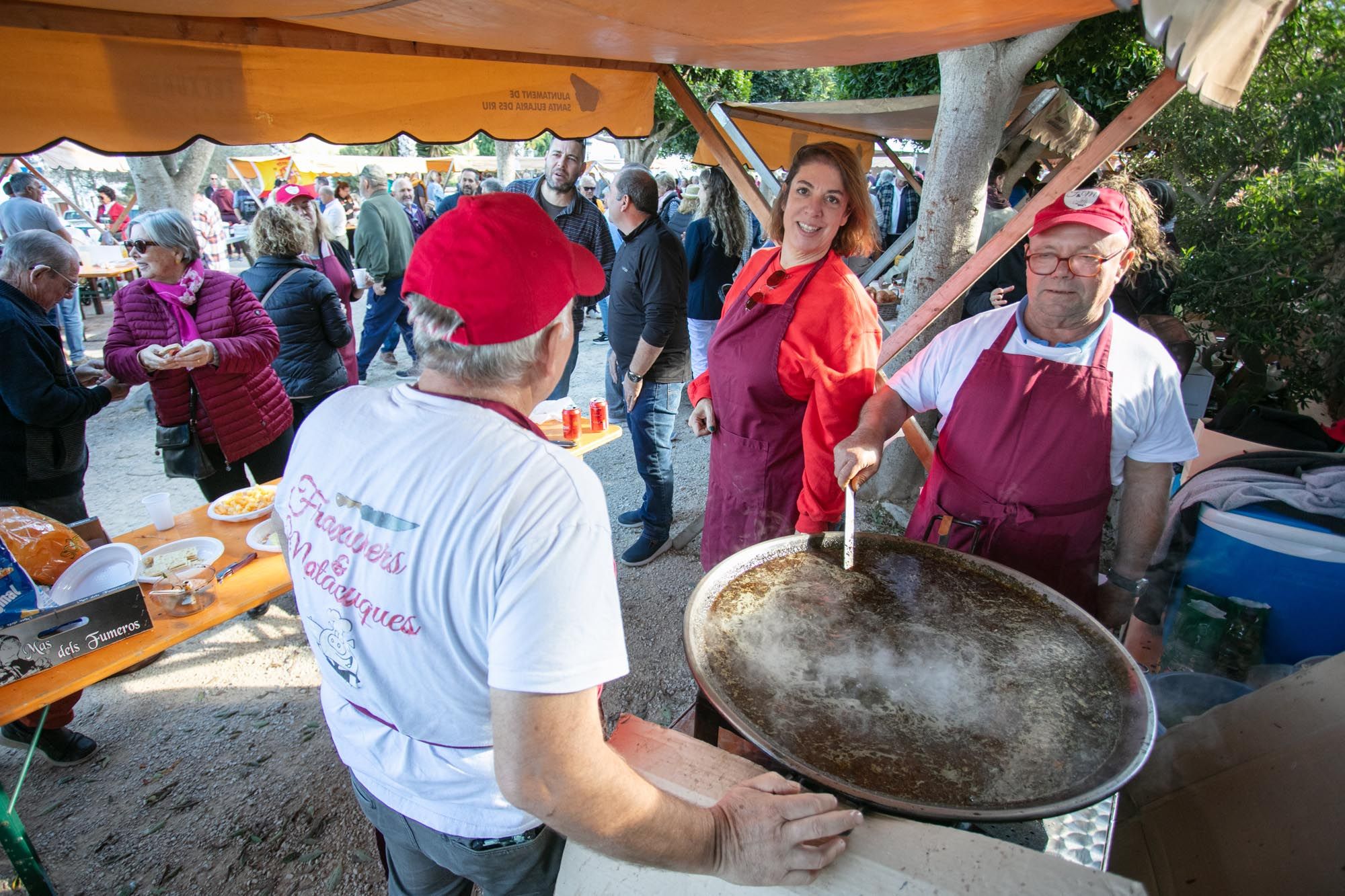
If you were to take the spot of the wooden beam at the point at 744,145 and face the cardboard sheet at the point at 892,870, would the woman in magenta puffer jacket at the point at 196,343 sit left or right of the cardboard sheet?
right

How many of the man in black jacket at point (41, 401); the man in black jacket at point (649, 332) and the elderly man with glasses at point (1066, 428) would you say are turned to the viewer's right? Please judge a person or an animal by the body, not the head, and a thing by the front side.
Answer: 1

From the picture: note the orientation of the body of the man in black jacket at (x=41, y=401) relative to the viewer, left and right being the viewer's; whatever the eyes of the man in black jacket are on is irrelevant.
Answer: facing to the right of the viewer

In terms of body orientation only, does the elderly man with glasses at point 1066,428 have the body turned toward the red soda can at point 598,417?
no

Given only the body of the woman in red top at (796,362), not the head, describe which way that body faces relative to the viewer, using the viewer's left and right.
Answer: facing the viewer and to the left of the viewer

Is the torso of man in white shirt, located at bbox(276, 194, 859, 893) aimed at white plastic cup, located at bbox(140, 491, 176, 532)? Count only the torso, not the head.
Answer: no

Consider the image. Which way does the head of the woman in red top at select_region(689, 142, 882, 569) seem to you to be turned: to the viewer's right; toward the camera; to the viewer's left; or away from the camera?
toward the camera

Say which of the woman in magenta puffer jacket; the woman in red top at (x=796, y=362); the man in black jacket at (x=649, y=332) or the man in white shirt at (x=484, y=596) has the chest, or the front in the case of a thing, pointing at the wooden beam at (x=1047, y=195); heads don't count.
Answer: the man in white shirt

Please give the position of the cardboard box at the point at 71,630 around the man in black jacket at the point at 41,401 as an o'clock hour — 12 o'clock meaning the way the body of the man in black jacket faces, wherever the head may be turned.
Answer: The cardboard box is roughly at 3 o'clock from the man in black jacket.

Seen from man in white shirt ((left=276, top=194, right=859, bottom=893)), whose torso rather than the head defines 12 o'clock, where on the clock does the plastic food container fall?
The plastic food container is roughly at 9 o'clock from the man in white shirt.

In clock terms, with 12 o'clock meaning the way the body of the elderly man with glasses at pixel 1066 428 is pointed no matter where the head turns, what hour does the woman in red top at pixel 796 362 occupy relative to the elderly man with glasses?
The woman in red top is roughly at 2 o'clock from the elderly man with glasses.

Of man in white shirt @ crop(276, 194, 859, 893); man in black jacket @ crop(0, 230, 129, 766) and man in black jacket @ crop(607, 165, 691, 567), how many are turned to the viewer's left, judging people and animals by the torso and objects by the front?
1

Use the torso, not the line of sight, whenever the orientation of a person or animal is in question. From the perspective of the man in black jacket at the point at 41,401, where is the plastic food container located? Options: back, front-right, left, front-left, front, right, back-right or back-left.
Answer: right

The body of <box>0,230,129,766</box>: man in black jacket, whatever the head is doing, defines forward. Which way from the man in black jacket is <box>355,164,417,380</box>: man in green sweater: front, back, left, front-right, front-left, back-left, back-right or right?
front-left

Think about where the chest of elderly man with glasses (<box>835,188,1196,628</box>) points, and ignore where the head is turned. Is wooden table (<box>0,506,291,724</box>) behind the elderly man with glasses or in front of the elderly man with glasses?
in front

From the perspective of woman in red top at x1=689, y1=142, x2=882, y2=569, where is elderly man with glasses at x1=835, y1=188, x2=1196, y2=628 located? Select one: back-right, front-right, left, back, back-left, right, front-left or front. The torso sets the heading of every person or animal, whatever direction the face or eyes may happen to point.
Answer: left

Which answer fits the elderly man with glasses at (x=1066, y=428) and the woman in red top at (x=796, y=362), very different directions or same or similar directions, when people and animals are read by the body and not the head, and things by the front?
same or similar directions

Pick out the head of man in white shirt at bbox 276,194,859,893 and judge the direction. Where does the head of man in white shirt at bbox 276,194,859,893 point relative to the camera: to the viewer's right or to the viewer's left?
to the viewer's right

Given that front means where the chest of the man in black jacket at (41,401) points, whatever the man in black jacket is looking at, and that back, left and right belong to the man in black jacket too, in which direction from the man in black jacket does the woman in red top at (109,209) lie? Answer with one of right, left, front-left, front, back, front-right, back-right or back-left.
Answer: left

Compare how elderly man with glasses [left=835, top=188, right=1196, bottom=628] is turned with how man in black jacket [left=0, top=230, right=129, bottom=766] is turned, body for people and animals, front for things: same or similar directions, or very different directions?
very different directions
